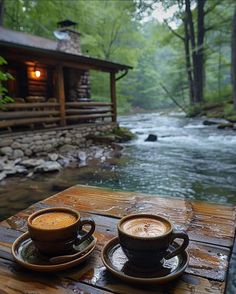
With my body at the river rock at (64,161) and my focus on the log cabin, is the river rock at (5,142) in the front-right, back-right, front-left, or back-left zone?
front-left

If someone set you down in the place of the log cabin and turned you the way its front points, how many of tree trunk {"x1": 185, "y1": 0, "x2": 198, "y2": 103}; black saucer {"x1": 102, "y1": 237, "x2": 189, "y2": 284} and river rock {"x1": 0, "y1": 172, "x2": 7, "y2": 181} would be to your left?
1

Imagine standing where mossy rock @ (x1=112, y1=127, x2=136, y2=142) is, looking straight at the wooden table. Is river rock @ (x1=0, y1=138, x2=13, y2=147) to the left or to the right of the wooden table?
right

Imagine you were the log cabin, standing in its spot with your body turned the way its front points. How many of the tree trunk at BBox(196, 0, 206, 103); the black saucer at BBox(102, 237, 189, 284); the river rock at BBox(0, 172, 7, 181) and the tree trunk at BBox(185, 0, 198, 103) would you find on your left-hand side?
2

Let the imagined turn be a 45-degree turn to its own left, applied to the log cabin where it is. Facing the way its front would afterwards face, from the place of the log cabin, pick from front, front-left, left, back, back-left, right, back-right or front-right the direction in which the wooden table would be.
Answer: right

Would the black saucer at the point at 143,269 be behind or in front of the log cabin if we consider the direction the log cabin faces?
in front

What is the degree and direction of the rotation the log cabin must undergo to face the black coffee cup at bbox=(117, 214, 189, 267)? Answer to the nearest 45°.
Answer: approximately 45° to its right

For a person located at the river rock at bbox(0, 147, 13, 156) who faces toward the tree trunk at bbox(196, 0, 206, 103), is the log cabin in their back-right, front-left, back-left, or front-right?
front-left

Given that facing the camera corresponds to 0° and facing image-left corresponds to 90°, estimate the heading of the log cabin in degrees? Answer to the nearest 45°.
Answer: approximately 315°

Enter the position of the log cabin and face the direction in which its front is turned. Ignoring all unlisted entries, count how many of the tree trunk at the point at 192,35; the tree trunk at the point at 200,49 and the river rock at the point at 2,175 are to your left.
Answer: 2

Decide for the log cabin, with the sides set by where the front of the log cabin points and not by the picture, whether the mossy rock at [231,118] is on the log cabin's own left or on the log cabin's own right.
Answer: on the log cabin's own left

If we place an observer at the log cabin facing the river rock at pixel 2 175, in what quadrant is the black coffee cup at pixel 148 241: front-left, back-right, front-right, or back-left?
front-left

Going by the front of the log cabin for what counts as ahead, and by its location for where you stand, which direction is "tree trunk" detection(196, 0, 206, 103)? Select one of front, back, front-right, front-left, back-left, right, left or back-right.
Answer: left

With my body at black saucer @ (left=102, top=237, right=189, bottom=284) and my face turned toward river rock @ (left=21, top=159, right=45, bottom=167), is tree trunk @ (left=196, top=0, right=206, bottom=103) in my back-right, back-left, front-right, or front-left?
front-right
